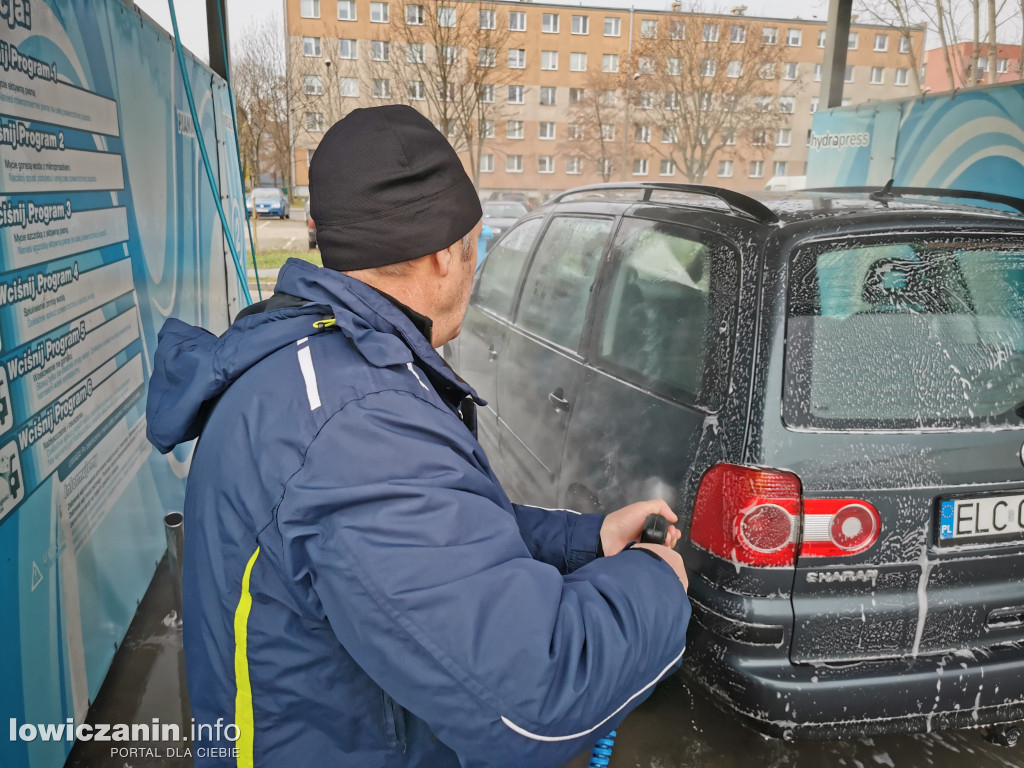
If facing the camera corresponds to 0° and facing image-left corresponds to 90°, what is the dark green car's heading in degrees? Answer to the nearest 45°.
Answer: approximately 135°

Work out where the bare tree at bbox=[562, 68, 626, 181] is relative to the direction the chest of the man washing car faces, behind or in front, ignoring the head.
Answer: in front

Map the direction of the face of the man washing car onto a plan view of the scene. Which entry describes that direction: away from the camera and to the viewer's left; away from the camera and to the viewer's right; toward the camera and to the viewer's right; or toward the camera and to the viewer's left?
away from the camera and to the viewer's right

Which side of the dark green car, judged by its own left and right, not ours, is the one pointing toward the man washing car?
left

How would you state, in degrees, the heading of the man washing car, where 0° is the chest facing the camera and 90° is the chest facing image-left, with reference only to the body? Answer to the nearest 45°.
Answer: approximately 225°

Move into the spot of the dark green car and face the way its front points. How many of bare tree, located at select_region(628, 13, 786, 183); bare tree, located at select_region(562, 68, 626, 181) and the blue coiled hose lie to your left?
1

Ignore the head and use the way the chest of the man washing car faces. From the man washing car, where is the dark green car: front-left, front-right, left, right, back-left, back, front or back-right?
front

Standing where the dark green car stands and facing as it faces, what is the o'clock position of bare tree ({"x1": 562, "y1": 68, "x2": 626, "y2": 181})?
The bare tree is roughly at 1 o'clock from the dark green car.

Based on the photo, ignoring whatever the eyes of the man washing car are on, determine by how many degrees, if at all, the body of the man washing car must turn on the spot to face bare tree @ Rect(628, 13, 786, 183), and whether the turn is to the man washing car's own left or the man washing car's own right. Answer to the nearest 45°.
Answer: approximately 45° to the man washing car's own left

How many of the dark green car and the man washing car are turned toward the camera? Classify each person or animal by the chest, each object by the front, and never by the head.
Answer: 0

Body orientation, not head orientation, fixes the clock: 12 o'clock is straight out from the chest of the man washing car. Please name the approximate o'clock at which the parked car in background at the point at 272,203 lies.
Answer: The parked car in background is roughly at 10 o'clock from the man washing car.

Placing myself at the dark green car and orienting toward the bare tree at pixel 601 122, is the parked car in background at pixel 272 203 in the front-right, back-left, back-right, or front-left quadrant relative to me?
front-left

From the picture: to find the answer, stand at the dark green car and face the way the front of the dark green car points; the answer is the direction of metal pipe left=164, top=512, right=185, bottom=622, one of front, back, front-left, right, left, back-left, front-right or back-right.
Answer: front-left

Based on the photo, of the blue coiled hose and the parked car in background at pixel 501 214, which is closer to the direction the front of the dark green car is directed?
the parked car in background

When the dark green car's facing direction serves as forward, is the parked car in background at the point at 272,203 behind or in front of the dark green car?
in front

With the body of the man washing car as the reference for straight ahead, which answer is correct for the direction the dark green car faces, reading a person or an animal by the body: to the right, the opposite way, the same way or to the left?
to the left
